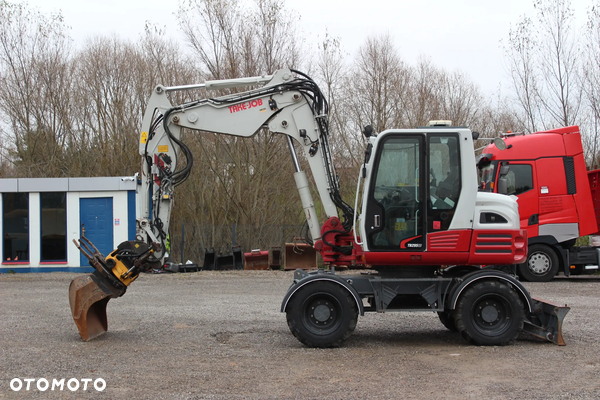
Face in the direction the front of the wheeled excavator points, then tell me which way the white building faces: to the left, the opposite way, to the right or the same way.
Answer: to the left

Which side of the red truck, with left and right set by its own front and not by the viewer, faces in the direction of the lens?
left

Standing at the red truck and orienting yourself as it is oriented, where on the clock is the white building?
The white building is roughly at 12 o'clock from the red truck.

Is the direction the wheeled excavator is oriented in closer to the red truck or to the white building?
the white building

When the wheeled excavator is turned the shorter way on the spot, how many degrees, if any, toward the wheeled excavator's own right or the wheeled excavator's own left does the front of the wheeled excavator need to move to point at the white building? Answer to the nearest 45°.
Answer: approximately 45° to the wheeled excavator's own right

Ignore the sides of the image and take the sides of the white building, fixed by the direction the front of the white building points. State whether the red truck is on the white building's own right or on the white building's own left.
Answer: on the white building's own left

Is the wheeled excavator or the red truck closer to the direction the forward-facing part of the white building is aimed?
the wheeled excavator

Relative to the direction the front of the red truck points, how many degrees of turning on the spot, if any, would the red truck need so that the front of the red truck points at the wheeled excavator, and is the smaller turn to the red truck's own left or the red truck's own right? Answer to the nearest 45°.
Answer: approximately 90° to the red truck's own left

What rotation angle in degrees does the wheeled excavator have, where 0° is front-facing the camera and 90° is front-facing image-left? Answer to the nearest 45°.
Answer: approximately 90°

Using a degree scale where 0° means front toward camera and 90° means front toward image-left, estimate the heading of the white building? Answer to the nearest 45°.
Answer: approximately 0°

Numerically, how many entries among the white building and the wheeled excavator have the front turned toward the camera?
1

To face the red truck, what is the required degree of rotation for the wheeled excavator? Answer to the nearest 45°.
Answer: approximately 135° to its right

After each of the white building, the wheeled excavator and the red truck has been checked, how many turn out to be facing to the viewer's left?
2
